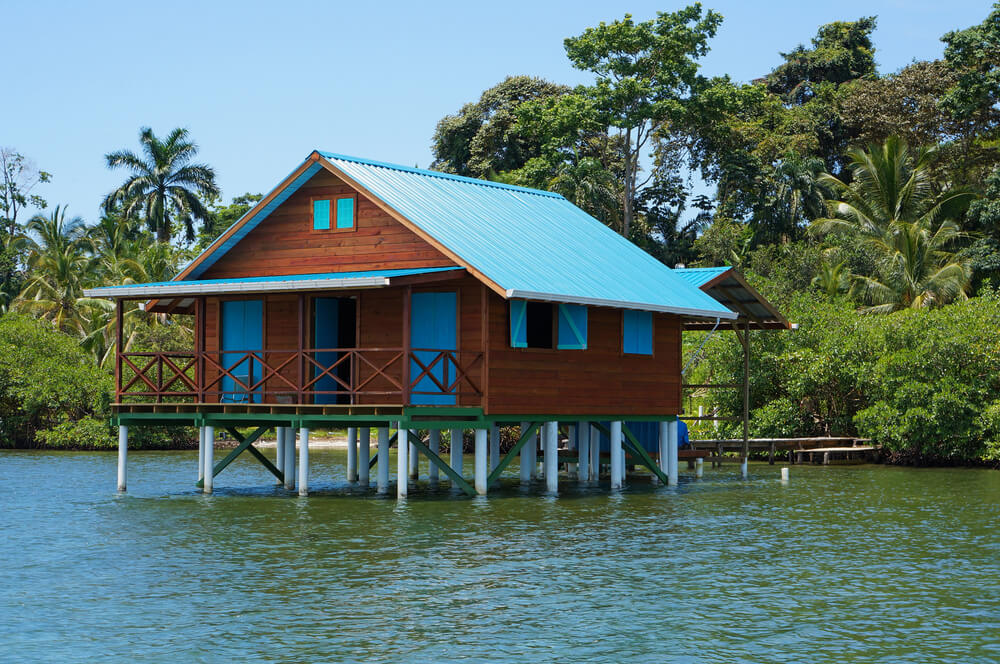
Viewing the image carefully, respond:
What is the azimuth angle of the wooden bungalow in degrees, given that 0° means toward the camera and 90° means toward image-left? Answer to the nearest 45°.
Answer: approximately 45°

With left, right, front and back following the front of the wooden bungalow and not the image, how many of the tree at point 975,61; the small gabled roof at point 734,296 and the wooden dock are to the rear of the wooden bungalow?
3

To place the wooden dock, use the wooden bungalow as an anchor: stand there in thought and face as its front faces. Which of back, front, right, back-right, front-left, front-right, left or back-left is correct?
back

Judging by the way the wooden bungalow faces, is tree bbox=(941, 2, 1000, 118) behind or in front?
behind

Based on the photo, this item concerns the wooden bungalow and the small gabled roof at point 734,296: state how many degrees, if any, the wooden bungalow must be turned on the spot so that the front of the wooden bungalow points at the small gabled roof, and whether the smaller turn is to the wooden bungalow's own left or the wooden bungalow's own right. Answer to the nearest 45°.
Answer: approximately 180°
